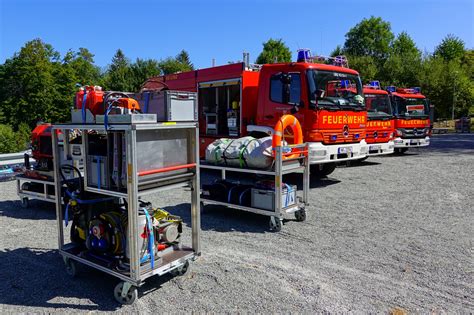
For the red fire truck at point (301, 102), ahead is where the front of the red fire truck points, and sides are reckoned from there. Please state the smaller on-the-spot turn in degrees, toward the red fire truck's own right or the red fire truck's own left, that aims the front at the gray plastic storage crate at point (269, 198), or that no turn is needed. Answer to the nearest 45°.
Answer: approximately 45° to the red fire truck's own right

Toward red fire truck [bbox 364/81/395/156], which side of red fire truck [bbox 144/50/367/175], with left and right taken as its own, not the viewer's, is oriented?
left

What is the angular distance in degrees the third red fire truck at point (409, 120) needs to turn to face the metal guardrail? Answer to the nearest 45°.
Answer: approximately 90° to its right

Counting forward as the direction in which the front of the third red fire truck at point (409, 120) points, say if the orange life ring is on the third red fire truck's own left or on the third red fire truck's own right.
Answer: on the third red fire truck's own right

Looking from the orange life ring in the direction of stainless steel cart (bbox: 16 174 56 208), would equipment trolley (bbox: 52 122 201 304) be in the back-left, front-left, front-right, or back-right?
front-left

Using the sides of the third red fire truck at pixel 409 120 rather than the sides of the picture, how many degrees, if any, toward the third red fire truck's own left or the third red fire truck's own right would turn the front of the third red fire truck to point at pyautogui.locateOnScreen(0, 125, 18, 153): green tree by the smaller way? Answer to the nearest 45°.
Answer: approximately 135° to the third red fire truck's own right

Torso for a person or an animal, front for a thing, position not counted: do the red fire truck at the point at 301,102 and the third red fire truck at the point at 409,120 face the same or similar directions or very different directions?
same or similar directions

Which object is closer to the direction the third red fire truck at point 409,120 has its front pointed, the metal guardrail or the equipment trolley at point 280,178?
the equipment trolley

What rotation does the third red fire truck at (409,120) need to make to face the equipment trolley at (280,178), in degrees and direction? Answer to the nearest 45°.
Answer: approximately 45° to its right

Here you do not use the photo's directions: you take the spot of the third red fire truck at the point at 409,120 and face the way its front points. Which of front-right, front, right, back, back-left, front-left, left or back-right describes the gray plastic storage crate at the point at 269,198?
front-right

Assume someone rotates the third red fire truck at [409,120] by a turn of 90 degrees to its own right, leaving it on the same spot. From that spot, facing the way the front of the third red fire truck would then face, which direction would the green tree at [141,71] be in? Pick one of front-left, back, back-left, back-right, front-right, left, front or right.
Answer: right

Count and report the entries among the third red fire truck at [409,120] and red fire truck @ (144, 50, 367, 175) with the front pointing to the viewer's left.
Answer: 0

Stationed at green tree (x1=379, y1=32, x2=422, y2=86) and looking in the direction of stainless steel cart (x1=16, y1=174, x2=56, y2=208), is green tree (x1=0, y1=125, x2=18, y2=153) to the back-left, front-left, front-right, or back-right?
front-right

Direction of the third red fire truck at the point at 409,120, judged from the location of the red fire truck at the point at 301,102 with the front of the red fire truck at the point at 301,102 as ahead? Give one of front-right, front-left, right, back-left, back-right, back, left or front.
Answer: left

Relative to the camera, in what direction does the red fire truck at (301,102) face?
facing the viewer and to the right of the viewer
